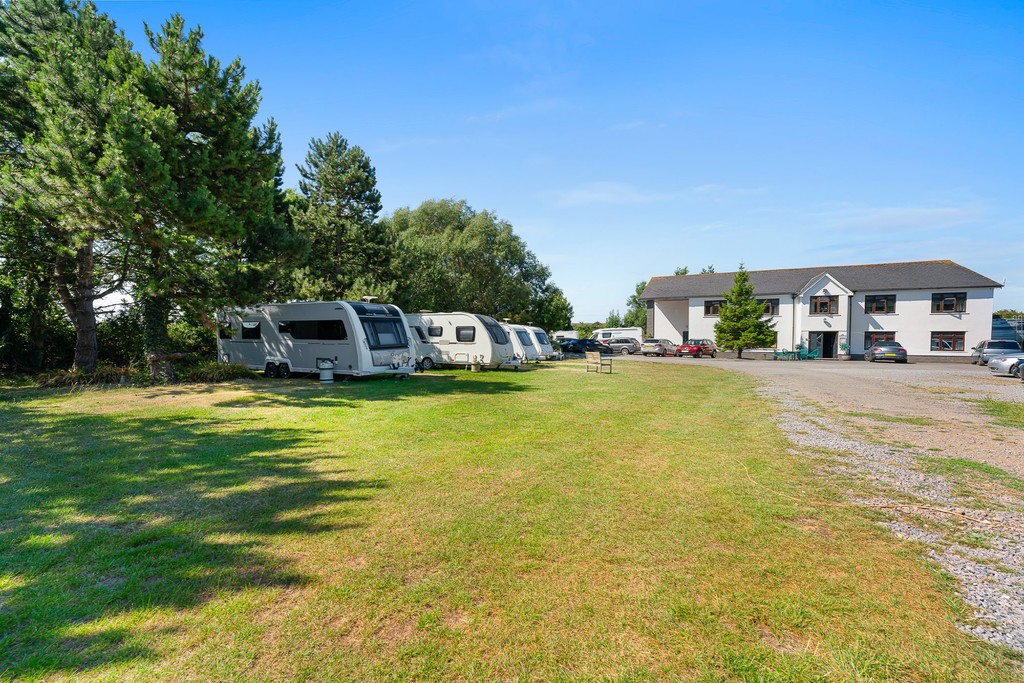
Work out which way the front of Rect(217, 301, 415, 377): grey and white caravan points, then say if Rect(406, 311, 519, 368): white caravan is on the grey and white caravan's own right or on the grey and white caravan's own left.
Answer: on the grey and white caravan's own left

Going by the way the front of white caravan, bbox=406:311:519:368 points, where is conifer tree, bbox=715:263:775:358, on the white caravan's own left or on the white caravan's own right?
on the white caravan's own left

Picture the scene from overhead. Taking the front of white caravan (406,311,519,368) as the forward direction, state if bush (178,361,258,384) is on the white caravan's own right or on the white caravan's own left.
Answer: on the white caravan's own right

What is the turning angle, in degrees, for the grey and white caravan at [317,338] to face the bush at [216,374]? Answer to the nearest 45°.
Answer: approximately 135° to its right

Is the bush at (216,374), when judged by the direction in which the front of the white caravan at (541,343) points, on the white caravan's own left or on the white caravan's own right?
on the white caravan's own right

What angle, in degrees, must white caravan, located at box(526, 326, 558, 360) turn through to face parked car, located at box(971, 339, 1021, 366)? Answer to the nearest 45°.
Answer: approximately 45° to its left
